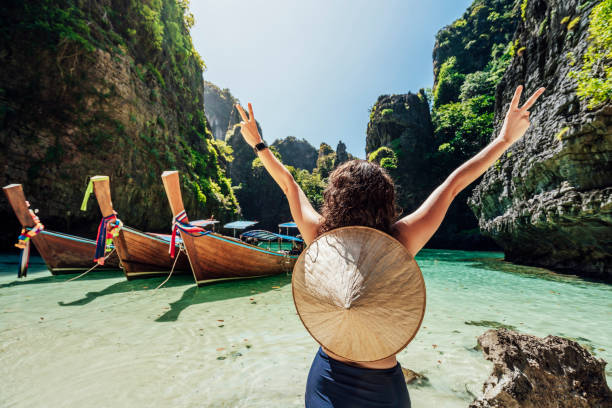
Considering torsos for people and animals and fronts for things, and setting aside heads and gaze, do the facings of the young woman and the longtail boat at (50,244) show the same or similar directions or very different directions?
very different directions

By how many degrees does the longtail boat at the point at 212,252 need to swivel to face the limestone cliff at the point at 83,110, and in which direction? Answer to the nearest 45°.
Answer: approximately 90° to its right

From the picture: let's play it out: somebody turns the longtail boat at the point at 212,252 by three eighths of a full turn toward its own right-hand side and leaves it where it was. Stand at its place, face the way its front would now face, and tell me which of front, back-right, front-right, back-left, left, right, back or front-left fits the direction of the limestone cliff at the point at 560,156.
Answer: right

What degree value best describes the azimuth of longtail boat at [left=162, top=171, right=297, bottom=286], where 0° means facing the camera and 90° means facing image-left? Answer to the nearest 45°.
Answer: approximately 45°

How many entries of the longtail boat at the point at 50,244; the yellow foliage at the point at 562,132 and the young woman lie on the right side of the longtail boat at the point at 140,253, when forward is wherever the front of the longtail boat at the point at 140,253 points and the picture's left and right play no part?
1

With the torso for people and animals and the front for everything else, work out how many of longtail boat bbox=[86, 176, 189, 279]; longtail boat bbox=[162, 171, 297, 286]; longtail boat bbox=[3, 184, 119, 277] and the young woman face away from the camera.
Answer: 1

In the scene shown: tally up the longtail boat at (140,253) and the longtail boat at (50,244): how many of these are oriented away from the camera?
0

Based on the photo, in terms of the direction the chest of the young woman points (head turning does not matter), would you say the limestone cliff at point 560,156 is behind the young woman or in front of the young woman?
in front

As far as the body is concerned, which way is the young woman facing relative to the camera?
away from the camera

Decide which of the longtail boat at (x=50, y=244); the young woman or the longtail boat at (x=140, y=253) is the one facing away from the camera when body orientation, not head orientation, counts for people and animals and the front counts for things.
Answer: the young woman

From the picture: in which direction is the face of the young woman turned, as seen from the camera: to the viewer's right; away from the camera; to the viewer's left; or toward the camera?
away from the camera

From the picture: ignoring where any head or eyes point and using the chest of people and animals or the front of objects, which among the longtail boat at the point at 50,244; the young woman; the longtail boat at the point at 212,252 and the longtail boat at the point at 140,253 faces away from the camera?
the young woman

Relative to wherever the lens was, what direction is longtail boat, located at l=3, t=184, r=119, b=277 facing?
facing the viewer and to the left of the viewer

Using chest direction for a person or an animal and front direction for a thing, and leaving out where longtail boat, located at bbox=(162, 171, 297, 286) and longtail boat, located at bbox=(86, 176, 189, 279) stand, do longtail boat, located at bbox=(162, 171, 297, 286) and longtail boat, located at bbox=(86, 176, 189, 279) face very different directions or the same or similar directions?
same or similar directions

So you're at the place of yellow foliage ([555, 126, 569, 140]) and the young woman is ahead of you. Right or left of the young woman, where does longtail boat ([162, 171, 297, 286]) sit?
right
